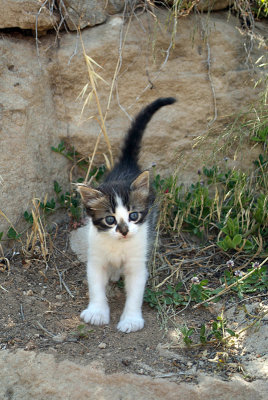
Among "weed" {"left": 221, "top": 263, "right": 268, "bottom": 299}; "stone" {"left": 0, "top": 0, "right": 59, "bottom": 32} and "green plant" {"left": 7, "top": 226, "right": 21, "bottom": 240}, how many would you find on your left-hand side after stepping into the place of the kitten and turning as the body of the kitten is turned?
1

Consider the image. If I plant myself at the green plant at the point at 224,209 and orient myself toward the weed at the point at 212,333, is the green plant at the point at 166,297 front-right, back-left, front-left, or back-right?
front-right

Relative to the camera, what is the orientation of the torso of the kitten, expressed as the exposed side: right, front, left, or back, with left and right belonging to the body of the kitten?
front

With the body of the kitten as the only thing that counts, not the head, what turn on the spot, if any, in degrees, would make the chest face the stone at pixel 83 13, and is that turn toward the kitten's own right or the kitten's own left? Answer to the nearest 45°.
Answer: approximately 180°

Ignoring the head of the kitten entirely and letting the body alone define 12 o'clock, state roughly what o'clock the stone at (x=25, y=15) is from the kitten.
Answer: The stone is roughly at 5 o'clock from the kitten.

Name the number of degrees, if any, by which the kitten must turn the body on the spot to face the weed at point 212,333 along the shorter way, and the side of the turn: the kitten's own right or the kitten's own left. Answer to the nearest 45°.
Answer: approximately 45° to the kitten's own left

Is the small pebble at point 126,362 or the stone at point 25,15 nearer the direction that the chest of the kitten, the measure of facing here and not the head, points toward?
the small pebble

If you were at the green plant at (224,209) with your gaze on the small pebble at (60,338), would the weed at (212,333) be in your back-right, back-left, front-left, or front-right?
front-left

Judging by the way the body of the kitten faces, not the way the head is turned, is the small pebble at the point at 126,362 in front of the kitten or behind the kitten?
in front

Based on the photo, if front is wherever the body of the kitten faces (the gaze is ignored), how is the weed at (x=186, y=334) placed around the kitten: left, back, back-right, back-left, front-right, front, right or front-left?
front-left

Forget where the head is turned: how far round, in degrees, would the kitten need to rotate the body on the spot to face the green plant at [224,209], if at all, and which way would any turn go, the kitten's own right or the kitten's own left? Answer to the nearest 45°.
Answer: approximately 135° to the kitten's own left

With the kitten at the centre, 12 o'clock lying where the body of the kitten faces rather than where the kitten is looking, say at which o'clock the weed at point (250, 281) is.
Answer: The weed is roughly at 9 o'clock from the kitten.

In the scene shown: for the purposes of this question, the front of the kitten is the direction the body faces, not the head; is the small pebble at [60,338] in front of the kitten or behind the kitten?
in front
